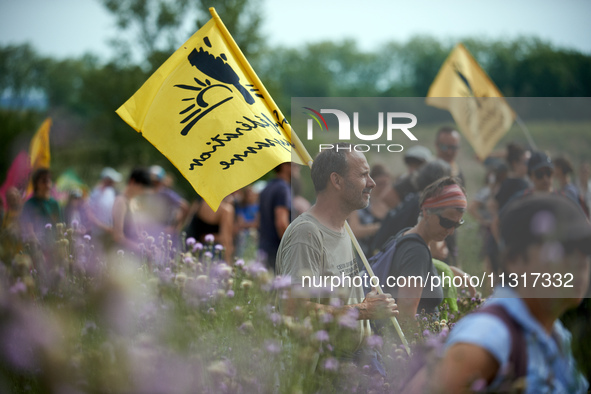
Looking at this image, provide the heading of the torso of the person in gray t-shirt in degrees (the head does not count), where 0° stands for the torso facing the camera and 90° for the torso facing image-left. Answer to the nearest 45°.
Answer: approximately 270°

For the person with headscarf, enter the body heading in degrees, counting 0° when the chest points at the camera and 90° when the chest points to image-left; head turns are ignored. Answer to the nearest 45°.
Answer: approximately 270°

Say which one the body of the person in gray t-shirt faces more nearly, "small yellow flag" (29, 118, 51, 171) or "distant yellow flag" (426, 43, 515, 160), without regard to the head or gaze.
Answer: the distant yellow flag

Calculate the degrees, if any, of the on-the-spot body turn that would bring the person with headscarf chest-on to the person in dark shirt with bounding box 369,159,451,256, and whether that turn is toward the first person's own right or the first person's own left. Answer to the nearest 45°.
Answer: approximately 90° to the first person's own left

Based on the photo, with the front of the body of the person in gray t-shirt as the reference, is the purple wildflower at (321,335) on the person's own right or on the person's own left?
on the person's own right

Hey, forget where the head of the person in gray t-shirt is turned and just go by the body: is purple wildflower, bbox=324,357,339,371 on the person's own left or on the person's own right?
on the person's own right

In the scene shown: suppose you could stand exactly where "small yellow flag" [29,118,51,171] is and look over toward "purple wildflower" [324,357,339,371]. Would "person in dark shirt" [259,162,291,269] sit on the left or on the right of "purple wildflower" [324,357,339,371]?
left
